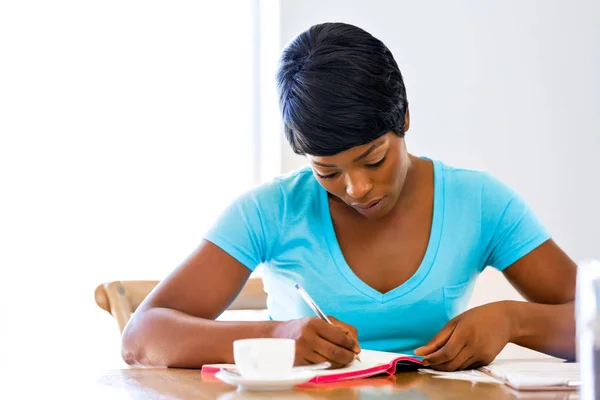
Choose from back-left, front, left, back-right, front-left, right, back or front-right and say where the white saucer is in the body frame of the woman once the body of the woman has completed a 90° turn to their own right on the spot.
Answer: left

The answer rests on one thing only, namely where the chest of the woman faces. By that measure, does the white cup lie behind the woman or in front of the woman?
in front

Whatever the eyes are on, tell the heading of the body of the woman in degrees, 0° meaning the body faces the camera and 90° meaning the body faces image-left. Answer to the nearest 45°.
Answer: approximately 0°

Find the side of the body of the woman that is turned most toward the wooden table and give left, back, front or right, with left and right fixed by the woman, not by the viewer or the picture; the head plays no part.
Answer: front
